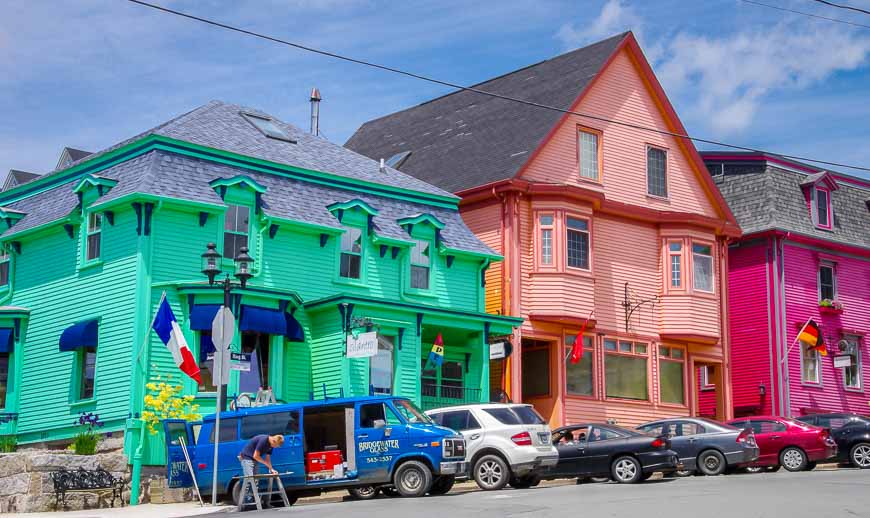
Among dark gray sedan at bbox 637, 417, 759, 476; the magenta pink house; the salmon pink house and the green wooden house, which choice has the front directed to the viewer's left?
the dark gray sedan

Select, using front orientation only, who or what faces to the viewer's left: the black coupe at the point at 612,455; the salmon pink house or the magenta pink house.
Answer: the black coupe

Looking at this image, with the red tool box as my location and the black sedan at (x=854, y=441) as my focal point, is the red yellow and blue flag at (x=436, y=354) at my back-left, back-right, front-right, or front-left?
front-left

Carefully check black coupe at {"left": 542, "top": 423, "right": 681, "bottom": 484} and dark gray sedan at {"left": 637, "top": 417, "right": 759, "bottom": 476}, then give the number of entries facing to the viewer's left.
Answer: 2

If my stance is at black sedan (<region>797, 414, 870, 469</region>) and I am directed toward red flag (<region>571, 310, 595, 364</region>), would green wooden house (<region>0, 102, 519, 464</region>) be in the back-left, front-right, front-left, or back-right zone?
front-left

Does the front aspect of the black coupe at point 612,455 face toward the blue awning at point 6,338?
yes

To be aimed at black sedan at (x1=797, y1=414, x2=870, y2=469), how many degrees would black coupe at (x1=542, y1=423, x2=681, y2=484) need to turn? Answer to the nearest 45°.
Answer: approximately 135° to its right

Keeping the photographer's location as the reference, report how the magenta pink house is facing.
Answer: facing the viewer and to the right of the viewer

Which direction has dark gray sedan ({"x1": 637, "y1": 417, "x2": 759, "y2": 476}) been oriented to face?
to the viewer's left

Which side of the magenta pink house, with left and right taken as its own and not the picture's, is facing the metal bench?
right

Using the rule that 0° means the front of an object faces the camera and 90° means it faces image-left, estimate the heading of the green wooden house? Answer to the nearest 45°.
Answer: approximately 315°

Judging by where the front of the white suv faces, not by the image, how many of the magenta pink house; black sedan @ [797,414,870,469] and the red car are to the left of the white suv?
0

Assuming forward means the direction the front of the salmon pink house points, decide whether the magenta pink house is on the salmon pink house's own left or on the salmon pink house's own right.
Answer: on the salmon pink house's own left

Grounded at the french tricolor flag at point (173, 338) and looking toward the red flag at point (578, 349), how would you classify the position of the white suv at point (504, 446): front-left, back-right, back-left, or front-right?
front-right

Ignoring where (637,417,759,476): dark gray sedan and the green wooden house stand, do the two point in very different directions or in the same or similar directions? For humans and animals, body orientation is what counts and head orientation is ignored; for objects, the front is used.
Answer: very different directions

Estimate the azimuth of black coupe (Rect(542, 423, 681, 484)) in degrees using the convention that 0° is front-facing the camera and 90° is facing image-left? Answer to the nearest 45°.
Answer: approximately 90°

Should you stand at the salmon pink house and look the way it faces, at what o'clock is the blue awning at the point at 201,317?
The blue awning is roughly at 3 o'clock from the salmon pink house.

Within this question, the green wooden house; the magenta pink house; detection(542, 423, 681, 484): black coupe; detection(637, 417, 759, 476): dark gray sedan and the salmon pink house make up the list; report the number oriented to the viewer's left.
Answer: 2

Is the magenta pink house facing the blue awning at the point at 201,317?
no

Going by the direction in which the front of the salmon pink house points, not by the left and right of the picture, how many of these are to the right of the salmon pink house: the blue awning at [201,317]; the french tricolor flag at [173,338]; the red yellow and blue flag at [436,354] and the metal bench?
4
